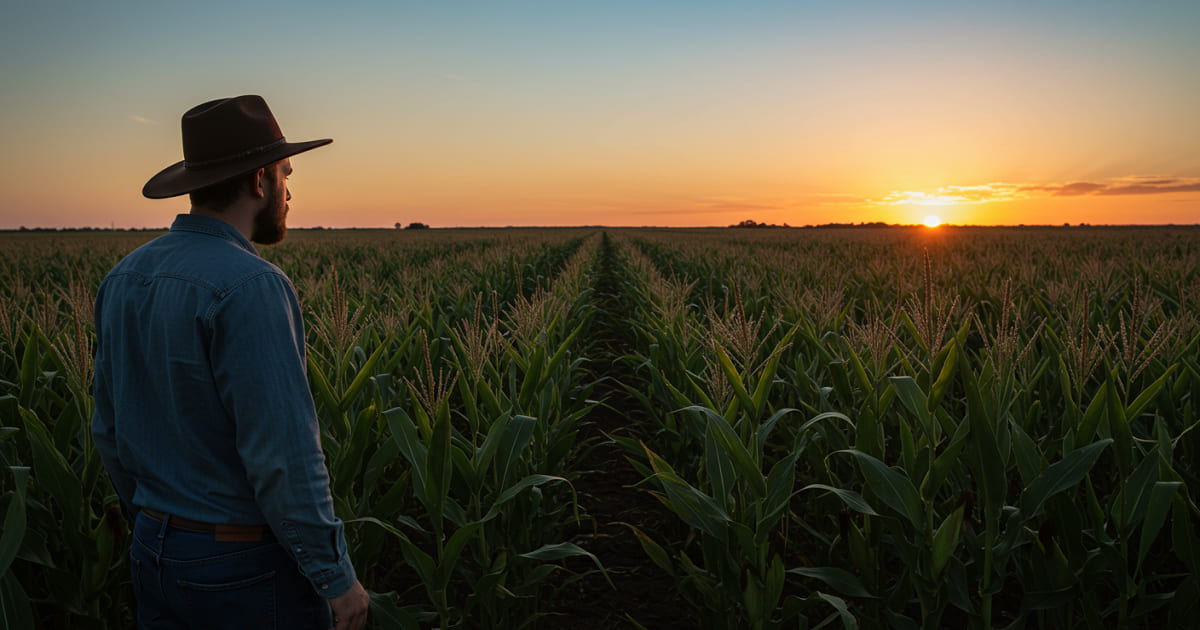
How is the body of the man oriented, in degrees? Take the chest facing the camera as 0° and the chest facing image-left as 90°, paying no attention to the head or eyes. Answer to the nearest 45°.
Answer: approximately 225°
